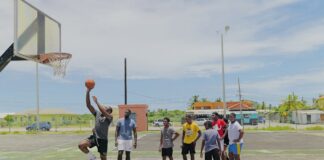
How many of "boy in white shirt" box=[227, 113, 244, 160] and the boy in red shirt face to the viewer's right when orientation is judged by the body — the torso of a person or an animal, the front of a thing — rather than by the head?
0

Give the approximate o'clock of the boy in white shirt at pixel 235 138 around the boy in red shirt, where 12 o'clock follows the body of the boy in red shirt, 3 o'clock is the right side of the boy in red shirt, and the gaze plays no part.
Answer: The boy in white shirt is roughly at 10 o'clock from the boy in red shirt.

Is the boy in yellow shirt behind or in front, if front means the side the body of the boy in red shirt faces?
in front

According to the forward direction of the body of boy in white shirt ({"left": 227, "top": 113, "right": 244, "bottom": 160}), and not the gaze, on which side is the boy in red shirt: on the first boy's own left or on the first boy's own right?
on the first boy's own right

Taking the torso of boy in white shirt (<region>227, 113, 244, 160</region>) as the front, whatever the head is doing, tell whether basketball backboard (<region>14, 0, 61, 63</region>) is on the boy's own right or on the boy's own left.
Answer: on the boy's own right

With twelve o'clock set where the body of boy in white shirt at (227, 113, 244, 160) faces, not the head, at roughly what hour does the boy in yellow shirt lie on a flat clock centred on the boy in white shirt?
The boy in yellow shirt is roughly at 2 o'clock from the boy in white shirt.

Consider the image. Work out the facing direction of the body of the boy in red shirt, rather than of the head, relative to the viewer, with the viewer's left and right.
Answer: facing the viewer and to the left of the viewer

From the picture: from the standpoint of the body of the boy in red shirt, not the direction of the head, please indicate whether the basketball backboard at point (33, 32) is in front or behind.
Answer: in front
